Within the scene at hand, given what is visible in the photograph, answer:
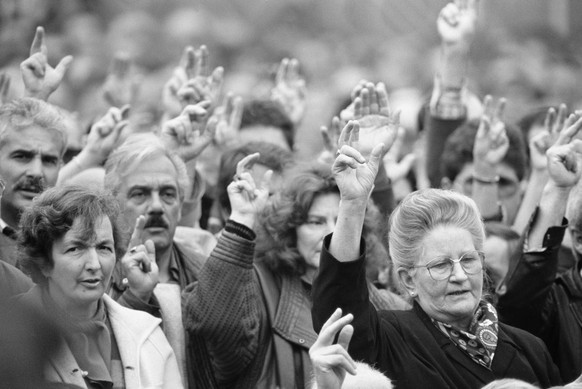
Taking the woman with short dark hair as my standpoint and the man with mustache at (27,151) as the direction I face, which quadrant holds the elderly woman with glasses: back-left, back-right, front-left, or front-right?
back-right

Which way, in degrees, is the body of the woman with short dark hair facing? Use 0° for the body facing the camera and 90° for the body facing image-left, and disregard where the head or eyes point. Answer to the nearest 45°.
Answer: approximately 315°

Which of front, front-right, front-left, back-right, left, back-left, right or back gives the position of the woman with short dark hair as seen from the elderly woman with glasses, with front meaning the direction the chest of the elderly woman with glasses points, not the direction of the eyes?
back-right

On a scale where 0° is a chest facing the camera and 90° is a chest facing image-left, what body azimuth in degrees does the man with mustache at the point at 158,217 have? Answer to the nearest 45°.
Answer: approximately 0°
